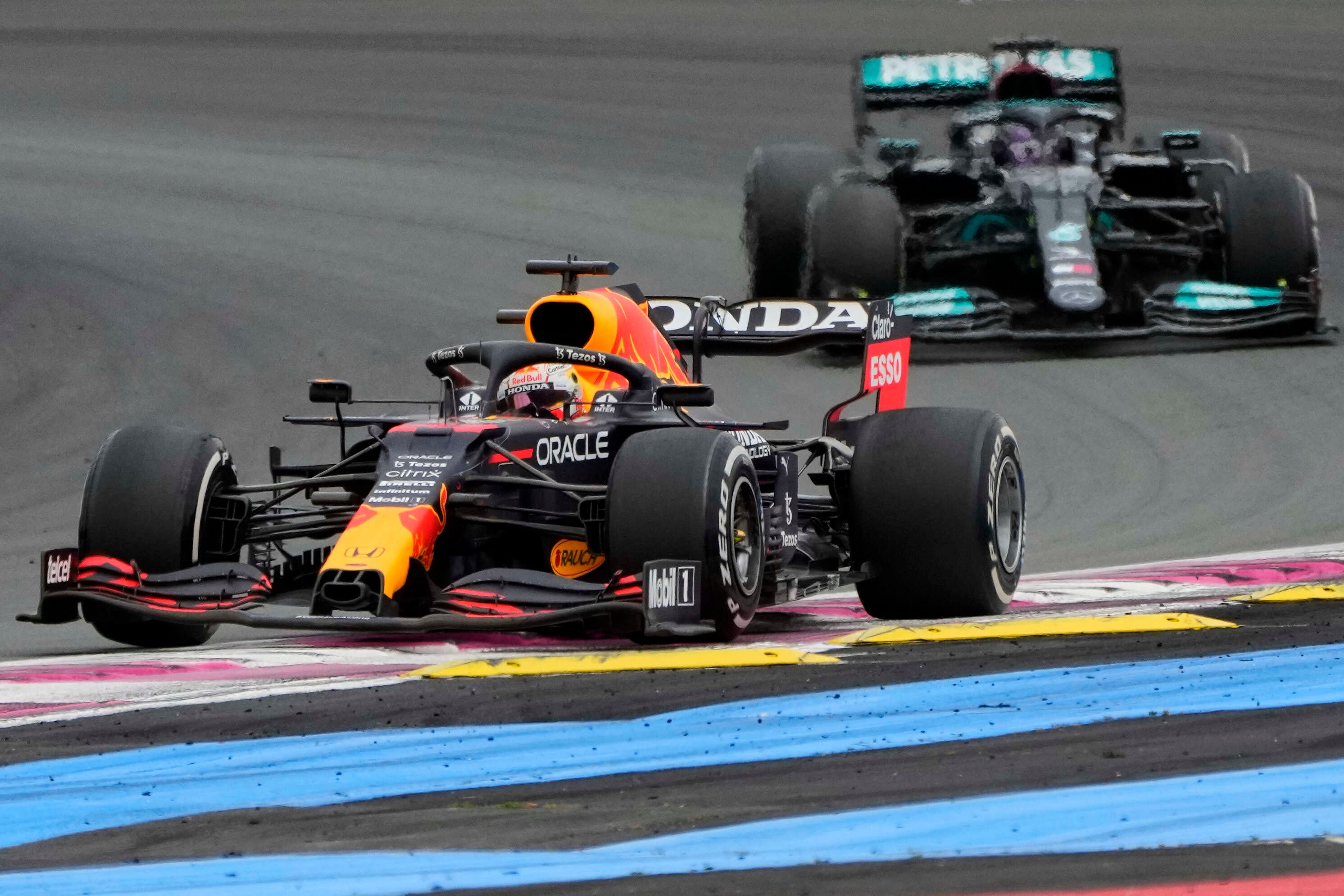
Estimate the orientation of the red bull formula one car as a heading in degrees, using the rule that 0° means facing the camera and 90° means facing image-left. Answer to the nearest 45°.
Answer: approximately 45°

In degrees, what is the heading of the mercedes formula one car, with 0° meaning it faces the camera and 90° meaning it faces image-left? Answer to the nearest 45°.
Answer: approximately 0°

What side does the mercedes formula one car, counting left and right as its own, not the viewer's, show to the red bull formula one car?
front

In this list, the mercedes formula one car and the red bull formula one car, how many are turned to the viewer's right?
0

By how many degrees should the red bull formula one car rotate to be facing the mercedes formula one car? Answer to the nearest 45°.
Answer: approximately 180°
